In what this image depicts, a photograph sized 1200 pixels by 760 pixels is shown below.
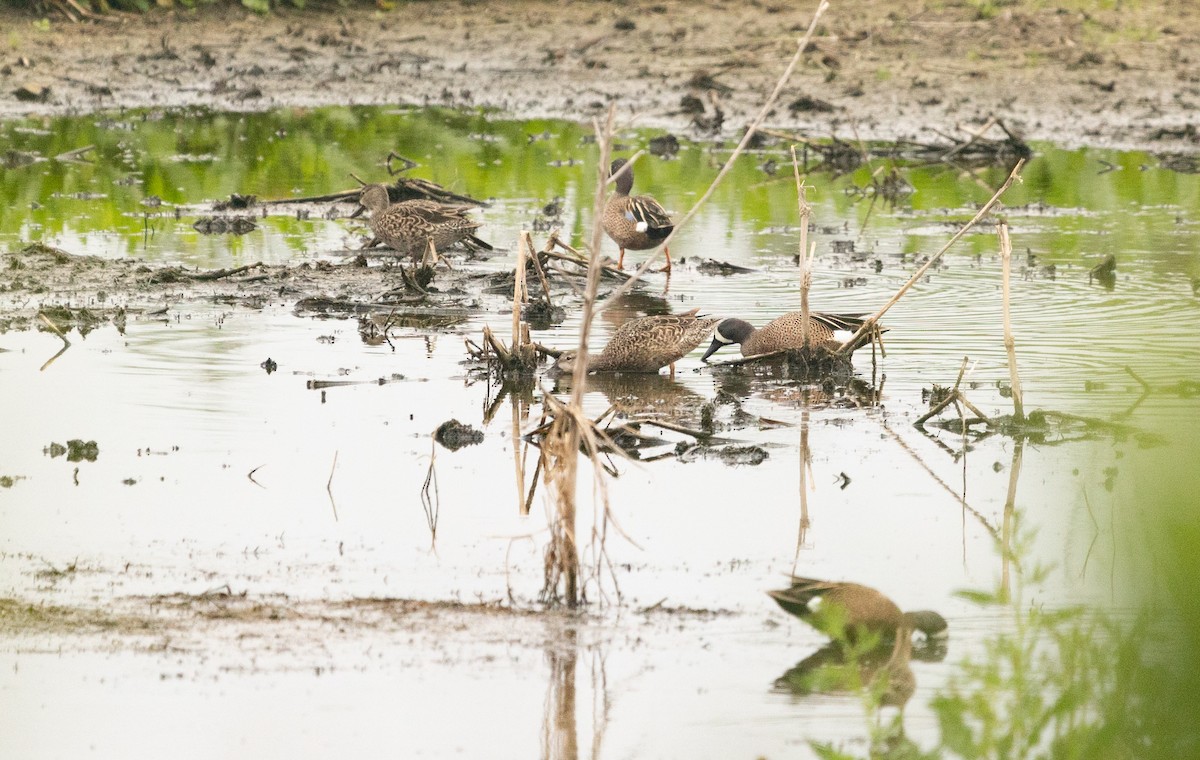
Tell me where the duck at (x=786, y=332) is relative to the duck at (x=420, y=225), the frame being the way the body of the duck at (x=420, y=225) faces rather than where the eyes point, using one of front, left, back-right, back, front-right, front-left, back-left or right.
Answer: back-left

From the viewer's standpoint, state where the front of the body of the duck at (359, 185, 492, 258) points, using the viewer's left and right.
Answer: facing to the left of the viewer

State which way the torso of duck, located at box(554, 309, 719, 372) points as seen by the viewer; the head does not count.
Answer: to the viewer's left

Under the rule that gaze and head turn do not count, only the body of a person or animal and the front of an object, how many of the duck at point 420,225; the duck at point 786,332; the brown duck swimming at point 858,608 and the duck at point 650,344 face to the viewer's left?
3

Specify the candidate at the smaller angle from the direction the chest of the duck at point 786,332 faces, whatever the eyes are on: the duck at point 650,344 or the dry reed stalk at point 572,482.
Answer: the duck

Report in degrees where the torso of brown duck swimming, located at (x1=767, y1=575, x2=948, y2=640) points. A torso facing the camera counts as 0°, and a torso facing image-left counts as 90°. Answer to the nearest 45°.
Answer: approximately 270°

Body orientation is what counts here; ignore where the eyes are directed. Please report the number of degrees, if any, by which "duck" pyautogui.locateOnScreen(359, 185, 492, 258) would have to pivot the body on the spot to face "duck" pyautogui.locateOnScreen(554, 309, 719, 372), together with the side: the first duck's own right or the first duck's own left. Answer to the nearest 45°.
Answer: approximately 135° to the first duck's own left

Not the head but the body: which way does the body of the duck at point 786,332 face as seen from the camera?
to the viewer's left

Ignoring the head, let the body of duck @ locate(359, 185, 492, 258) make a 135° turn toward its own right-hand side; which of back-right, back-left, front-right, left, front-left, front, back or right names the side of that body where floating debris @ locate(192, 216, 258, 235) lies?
left

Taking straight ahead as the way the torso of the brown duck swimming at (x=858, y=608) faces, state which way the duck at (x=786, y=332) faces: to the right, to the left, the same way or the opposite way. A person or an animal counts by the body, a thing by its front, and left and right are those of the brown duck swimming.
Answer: the opposite way
